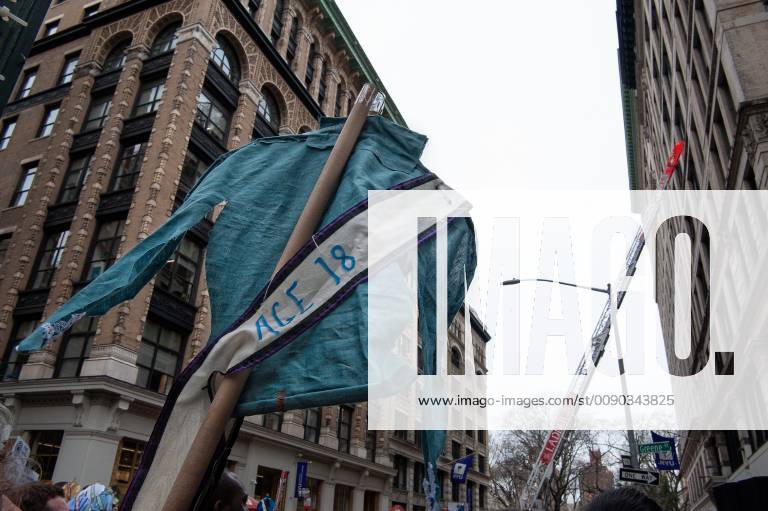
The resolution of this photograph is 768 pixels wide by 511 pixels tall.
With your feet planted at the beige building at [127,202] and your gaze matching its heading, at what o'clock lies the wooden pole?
The wooden pole is roughly at 1 o'clock from the beige building.

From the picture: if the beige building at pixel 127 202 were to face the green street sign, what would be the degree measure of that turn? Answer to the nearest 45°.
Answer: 0° — it already faces it

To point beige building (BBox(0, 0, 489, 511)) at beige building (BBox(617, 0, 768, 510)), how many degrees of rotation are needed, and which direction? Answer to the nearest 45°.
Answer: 0° — it already faces it

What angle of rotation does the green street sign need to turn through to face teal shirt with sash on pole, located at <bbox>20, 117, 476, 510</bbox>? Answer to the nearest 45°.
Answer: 0° — it already faces it

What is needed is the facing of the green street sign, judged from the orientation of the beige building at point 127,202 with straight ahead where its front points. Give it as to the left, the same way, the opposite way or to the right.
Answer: to the right

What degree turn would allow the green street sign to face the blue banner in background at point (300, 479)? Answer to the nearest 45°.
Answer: approximately 135° to its right

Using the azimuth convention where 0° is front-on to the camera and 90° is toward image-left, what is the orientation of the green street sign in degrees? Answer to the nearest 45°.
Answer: approximately 0°

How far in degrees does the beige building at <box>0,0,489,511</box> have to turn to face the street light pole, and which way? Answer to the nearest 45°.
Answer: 0° — it already faces it

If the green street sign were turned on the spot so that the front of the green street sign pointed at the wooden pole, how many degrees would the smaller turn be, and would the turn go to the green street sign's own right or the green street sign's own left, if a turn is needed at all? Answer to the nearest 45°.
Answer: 0° — it already faces it
